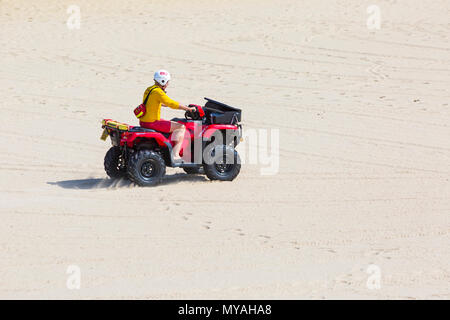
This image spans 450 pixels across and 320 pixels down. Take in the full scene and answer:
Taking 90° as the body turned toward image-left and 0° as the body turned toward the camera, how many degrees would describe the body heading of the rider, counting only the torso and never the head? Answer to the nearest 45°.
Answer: approximately 270°
